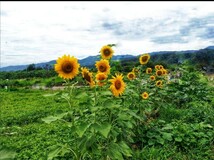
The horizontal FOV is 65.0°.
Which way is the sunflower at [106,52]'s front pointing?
toward the camera
